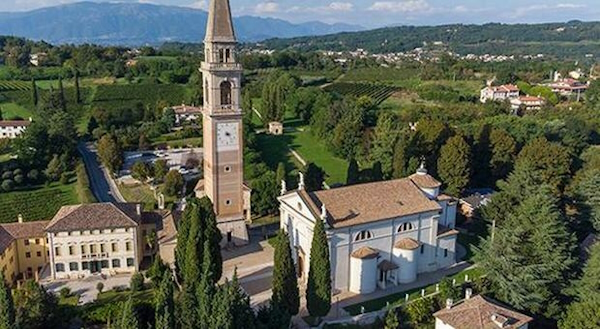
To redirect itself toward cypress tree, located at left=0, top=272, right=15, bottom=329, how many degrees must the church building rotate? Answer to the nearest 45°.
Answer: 0° — it already faces it

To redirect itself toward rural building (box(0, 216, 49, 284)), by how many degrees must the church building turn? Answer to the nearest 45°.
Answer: approximately 45° to its right

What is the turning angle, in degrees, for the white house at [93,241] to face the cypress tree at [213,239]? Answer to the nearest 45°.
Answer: approximately 45° to its left

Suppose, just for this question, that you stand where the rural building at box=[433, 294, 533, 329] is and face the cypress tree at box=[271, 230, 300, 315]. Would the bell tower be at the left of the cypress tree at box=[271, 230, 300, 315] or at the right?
right

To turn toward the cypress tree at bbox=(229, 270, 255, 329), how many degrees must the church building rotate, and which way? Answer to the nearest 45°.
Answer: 0° — it already faces it

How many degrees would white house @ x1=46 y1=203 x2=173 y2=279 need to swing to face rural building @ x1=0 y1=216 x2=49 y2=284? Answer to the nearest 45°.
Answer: approximately 135° to its right

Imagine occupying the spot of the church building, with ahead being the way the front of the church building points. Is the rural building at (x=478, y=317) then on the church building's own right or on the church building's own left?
on the church building's own left

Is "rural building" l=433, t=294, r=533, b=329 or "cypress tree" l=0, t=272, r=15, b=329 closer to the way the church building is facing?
the cypress tree

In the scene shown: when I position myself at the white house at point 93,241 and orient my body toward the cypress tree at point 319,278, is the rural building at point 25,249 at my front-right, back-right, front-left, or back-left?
back-right

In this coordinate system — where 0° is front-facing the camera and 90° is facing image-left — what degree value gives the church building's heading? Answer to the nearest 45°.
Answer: approximately 45°

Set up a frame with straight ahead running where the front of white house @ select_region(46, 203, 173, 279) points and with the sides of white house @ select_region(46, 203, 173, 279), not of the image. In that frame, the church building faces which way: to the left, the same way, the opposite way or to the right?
to the right

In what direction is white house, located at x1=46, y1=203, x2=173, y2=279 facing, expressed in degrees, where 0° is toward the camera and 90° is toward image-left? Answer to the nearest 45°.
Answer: approximately 0°
